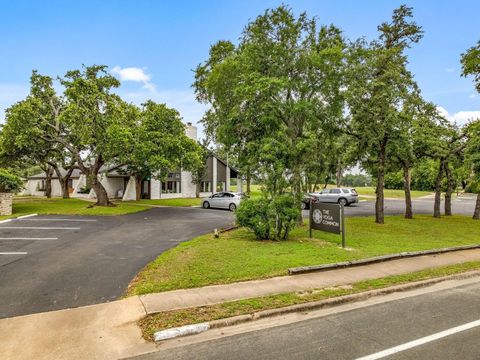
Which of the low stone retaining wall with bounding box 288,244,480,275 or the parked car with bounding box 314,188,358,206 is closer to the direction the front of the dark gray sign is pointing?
the low stone retaining wall

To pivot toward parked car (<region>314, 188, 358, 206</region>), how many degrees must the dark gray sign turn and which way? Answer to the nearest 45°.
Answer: approximately 135° to its right

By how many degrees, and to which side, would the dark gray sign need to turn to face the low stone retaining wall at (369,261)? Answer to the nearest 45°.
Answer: approximately 90° to its left

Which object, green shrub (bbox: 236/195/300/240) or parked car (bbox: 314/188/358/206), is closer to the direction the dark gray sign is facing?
the green shrub

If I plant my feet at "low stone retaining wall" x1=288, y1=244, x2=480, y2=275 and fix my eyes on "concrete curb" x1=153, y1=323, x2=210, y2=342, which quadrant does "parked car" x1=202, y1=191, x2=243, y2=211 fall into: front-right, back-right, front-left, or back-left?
back-right

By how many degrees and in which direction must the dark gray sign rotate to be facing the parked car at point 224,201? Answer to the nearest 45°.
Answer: approximately 90° to its right

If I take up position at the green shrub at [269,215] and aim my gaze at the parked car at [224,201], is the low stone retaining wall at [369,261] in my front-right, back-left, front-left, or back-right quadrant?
back-right

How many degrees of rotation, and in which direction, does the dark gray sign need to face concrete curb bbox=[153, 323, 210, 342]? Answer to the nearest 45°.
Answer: approximately 45° to its left

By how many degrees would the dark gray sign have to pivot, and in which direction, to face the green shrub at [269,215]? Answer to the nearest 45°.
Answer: approximately 45° to its right

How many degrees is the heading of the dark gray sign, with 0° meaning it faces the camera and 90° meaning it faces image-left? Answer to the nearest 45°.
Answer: approximately 45°
